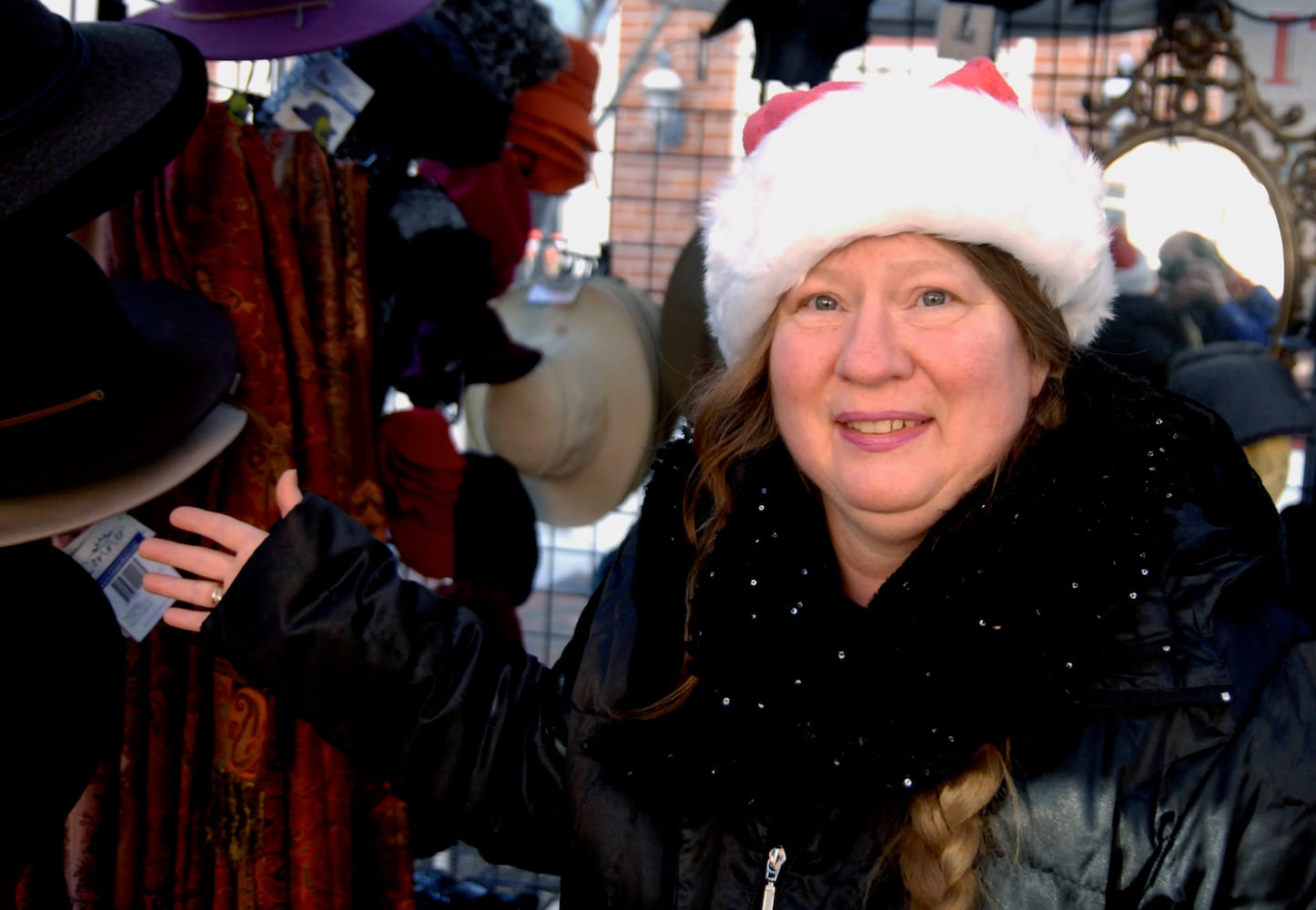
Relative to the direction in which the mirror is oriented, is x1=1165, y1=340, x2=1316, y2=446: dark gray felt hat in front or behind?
in front

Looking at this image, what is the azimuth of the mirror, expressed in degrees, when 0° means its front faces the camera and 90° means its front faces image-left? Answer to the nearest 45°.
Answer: approximately 0°

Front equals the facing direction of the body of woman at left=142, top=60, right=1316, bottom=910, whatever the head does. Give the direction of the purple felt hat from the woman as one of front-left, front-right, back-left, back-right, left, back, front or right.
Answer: right
